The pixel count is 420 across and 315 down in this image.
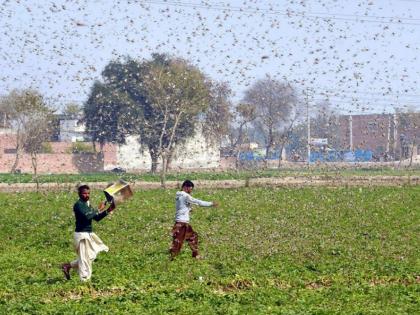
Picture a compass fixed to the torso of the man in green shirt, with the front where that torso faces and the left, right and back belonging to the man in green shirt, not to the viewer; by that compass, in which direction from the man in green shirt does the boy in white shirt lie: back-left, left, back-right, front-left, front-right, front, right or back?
front-left

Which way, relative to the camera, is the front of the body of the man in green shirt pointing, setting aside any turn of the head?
to the viewer's right
